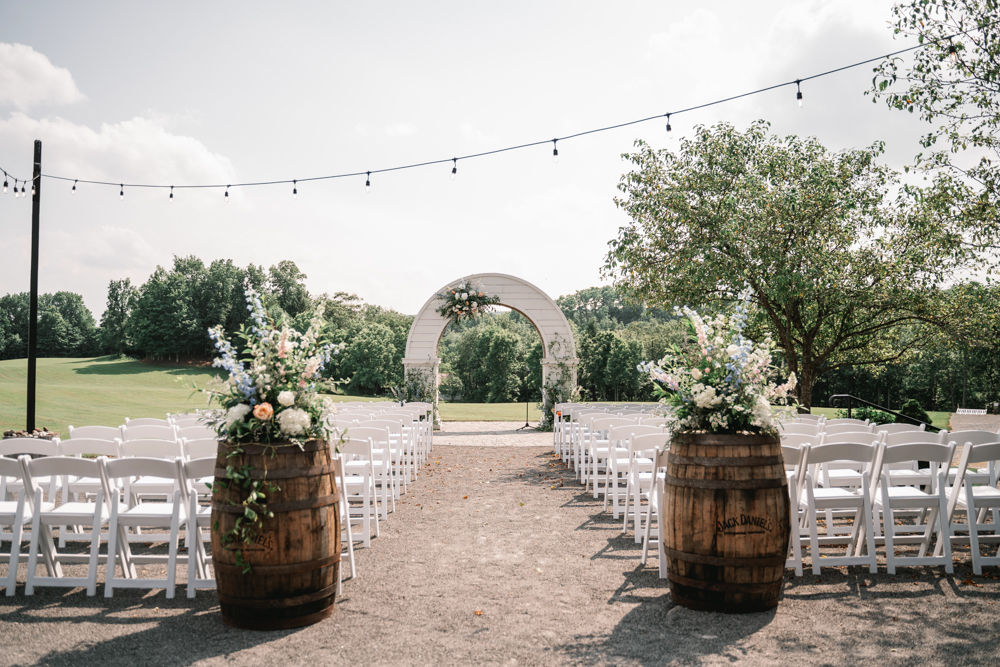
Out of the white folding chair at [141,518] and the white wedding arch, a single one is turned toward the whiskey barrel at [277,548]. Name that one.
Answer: the white wedding arch

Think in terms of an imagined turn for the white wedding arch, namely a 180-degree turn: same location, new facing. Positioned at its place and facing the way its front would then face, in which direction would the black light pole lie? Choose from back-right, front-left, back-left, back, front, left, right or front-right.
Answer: back-left

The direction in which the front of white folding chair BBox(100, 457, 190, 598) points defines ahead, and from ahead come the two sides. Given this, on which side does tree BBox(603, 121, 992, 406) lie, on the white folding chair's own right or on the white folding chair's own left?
on the white folding chair's own right

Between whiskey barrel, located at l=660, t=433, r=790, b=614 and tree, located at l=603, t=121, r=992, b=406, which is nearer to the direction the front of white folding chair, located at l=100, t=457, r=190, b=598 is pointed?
the tree

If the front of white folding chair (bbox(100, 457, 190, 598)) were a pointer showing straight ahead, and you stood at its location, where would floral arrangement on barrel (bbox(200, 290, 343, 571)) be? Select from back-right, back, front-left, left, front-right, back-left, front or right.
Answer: back-right

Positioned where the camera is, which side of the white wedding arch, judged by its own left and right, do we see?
front

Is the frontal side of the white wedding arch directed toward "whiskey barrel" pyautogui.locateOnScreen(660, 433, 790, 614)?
yes

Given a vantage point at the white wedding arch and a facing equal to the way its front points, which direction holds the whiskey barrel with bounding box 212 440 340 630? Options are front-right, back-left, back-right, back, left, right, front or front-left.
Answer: front

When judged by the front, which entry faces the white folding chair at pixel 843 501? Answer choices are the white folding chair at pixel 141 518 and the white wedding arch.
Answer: the white wedding arch

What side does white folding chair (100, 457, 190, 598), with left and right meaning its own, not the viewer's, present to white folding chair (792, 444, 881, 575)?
right

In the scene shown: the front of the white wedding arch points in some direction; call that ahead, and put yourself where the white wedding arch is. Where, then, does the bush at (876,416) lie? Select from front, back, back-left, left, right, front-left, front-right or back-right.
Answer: front-left

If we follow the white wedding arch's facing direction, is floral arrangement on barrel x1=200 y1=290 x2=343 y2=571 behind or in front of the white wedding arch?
in front

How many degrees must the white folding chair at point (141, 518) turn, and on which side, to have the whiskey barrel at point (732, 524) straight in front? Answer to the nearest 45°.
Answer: approximately 135° to its right

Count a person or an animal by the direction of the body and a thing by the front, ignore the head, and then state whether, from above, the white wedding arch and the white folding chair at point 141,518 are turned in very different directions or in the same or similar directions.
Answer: very different directions

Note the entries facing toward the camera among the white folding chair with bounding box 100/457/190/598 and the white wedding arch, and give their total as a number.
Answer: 1

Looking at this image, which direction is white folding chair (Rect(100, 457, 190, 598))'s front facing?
away from the camera
